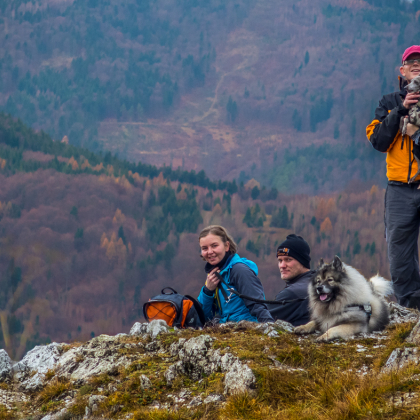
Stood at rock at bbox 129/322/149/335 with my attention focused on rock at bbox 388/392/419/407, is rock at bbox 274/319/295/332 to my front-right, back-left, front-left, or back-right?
front-left

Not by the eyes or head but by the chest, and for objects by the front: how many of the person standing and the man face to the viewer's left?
1

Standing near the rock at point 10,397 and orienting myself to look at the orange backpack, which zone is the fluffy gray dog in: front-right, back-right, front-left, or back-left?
front-right

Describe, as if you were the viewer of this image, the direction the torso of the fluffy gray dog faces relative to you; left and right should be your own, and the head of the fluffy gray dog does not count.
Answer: facing the viewer and to the left of the viewer

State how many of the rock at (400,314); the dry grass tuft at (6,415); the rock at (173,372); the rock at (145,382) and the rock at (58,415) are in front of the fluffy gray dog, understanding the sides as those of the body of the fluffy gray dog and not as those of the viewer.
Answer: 4

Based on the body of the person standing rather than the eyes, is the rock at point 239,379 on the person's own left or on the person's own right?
on the person's own right

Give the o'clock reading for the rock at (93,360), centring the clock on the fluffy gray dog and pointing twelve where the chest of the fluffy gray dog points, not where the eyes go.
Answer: The rock is roughly at 1 o'clock from the fluffy gray dog.

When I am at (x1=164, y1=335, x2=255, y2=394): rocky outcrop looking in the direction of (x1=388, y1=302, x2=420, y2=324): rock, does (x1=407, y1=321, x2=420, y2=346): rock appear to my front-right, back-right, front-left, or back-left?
front-right

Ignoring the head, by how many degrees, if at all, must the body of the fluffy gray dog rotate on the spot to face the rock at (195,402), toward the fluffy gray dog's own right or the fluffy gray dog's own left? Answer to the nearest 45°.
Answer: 0° — it already faces it

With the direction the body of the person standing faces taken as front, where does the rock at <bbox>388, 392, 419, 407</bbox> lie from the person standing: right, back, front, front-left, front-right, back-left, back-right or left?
front-right

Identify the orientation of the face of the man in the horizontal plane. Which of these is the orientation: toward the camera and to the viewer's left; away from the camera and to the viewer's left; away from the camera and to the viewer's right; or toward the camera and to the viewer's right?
toward the camera and to the viewer's left
